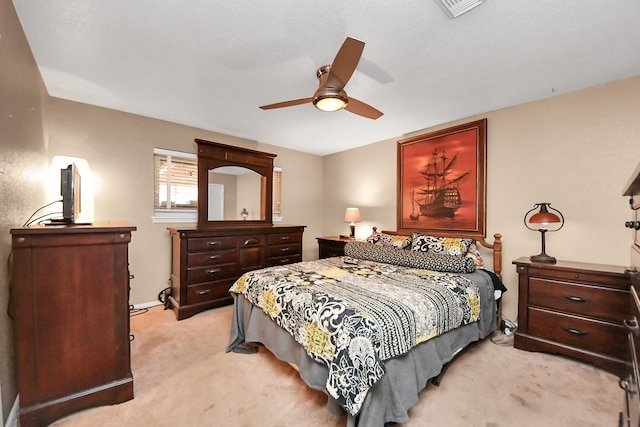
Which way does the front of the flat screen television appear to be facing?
to the viewer's right

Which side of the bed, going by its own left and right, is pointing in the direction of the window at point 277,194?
right

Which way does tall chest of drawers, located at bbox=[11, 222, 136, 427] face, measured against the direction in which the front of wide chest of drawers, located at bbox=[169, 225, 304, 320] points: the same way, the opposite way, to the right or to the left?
to the left

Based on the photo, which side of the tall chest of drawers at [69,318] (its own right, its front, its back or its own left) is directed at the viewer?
right

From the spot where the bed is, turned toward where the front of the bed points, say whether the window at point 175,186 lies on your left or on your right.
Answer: on your right

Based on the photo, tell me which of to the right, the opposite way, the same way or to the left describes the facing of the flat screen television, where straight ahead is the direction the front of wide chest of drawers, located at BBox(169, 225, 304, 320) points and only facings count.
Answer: to the left

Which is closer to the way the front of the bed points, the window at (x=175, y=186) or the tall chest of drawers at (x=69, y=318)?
the tall chest of drawers

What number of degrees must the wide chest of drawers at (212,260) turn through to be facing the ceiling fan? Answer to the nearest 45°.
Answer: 0° — it already faces it

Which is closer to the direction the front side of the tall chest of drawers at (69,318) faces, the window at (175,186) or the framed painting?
the framed painting
